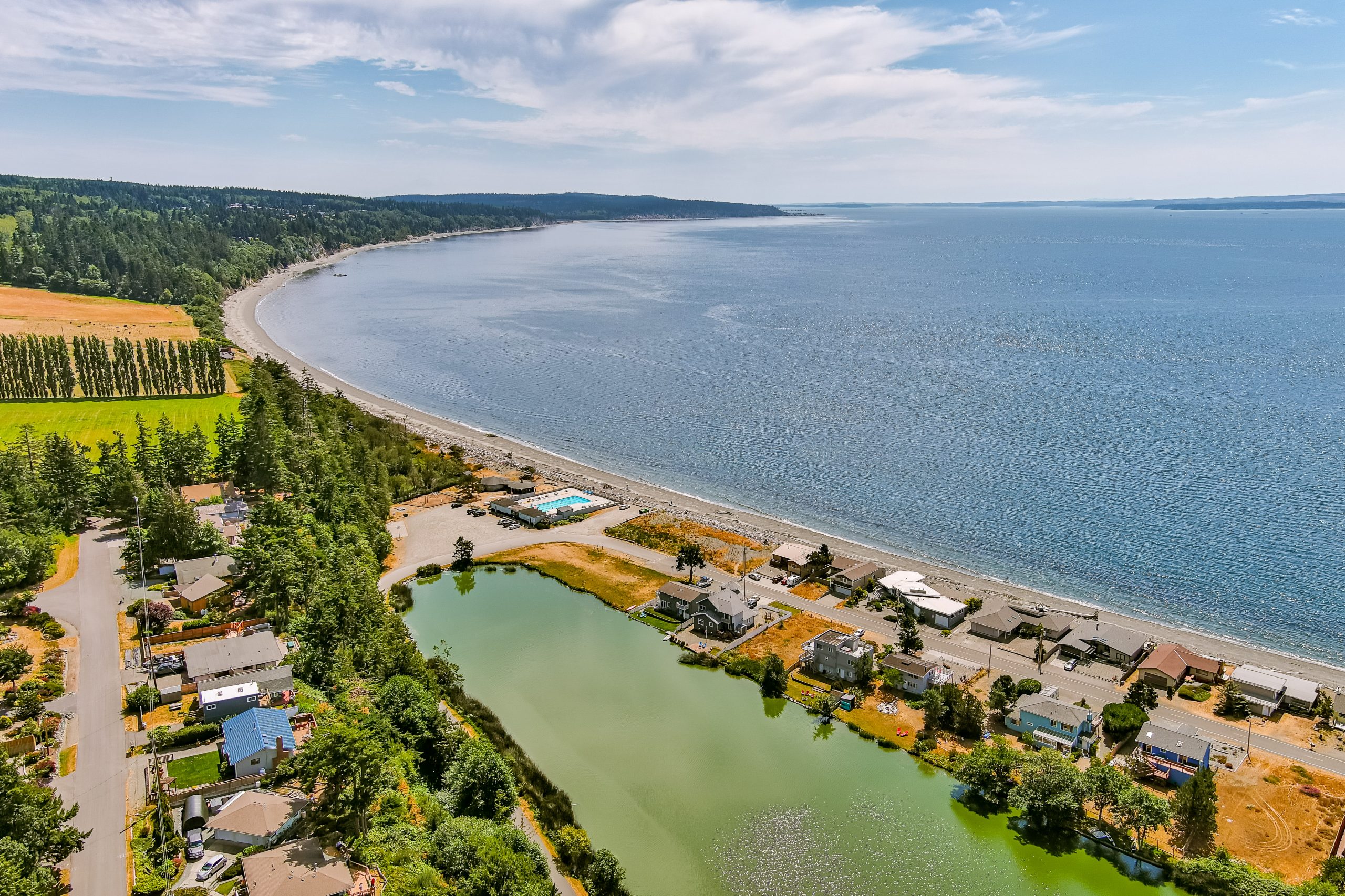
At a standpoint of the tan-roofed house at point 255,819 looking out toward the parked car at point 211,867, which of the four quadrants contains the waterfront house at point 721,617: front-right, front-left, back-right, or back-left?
back-left

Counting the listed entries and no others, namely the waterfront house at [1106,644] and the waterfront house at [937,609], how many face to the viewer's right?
0
